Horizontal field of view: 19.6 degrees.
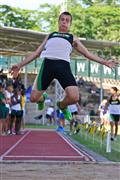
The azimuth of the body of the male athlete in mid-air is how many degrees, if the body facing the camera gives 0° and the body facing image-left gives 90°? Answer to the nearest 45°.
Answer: approximately 0°
